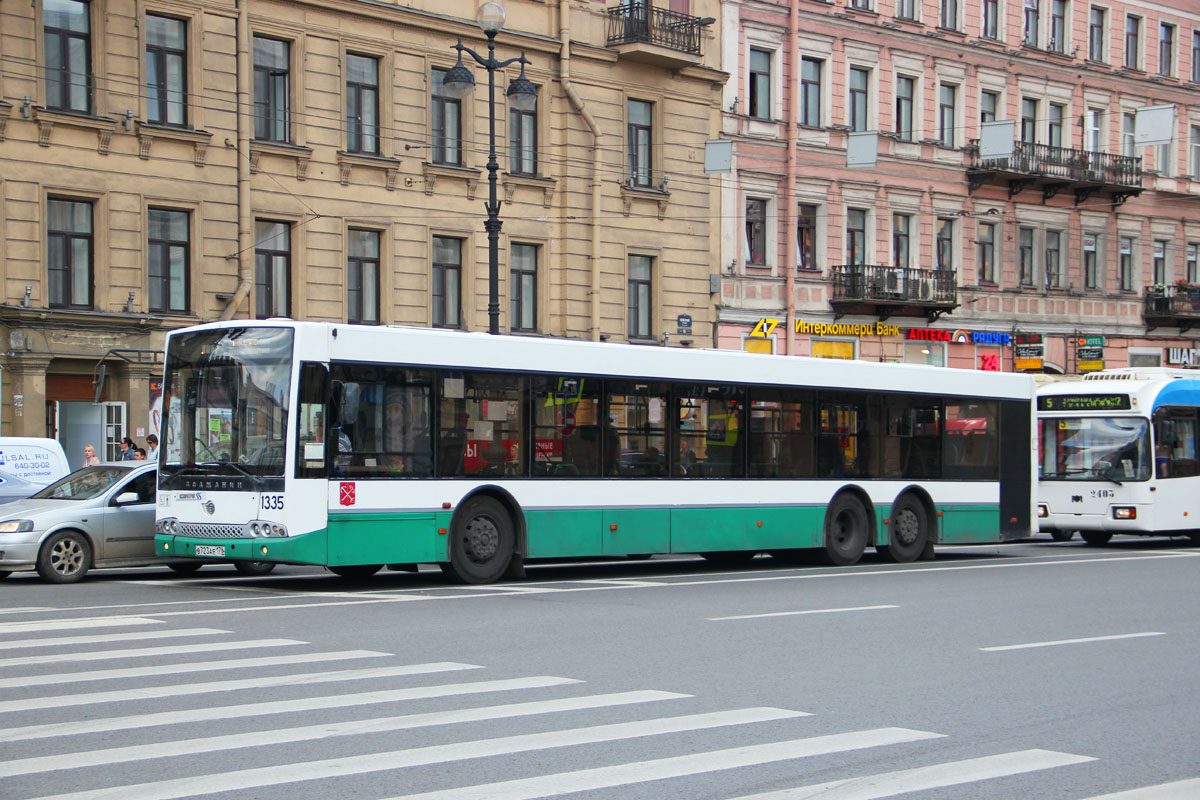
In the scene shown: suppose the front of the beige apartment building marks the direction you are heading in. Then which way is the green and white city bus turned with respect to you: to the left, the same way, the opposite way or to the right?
to the right

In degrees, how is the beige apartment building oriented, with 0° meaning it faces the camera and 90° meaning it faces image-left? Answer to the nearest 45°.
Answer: approximately 315°

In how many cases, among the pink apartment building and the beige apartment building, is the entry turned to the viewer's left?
0

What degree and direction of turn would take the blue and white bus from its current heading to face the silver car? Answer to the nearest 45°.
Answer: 0° — it already faces it

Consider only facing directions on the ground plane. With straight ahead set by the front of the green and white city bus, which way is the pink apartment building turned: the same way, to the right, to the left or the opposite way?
to the left

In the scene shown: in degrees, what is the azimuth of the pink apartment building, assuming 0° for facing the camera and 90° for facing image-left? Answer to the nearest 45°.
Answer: approximately 315°

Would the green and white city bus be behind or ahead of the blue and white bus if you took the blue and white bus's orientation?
ahead

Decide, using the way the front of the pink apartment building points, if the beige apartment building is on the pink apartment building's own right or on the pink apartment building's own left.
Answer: on the pink apartment building's own right

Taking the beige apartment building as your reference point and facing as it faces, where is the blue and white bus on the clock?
The blue and white bus is roughly at 11 o'clock from the beige apartment building.

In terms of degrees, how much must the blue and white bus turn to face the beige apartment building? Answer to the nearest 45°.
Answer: approximately 45° to its right

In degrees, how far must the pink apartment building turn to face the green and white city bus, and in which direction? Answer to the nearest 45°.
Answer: approximately 45° to its right

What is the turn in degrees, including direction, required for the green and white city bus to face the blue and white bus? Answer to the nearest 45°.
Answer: approximately 180°

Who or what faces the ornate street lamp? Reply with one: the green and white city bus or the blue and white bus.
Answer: the blue and white bus

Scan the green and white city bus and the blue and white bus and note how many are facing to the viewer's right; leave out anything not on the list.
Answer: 0

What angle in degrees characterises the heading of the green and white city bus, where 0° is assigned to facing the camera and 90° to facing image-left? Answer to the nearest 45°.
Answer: approximately 45°
